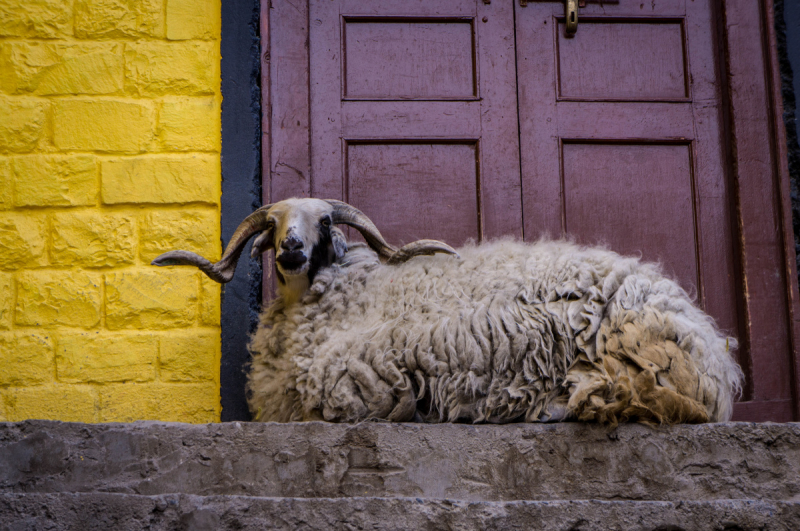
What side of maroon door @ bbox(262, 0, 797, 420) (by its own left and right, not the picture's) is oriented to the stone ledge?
front

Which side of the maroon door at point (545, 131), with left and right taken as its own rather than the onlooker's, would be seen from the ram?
front

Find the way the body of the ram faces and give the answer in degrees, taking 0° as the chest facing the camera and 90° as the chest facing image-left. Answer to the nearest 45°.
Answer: approximately 90°

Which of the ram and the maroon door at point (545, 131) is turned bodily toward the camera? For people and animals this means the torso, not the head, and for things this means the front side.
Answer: the maroon door

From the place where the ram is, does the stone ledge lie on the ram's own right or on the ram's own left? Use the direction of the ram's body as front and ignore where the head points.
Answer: on the ram's own left

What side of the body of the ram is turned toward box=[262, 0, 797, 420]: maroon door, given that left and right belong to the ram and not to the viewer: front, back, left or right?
right

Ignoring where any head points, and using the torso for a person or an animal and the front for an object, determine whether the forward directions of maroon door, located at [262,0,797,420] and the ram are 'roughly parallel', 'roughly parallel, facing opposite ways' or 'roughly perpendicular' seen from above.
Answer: roughly perpendicular

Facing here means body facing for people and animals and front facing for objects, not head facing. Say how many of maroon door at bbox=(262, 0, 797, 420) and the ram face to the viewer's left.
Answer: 1

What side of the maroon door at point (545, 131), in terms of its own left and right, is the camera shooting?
front
